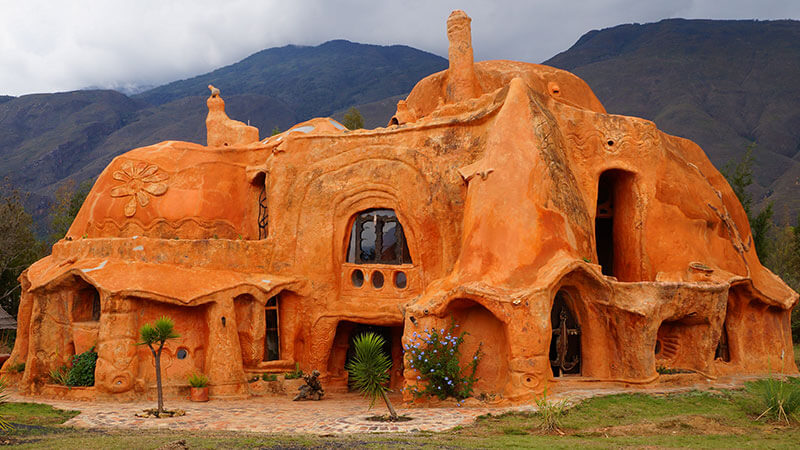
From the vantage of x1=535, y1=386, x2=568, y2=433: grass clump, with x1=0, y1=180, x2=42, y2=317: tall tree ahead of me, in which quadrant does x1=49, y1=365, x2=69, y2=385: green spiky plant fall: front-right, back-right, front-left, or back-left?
front-left

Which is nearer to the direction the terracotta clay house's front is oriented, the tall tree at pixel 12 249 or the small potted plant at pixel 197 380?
the small potted plant

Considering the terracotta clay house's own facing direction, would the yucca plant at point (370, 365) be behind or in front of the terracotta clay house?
in front

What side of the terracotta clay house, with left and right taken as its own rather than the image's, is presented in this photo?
front

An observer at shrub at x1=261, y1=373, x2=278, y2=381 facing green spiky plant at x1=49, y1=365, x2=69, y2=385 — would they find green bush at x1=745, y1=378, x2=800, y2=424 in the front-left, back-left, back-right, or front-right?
back-left

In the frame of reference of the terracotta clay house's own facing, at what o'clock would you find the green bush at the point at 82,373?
The green bush is roughly at 3 o'clock from the terracotta clay house.

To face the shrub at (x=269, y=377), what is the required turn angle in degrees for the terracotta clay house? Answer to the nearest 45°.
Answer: approximately 90° to its right

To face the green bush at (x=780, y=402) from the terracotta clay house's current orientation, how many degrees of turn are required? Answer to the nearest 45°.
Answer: approximately 45° to its left

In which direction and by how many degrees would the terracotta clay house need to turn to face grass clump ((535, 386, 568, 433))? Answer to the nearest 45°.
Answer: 0° — it already faces it

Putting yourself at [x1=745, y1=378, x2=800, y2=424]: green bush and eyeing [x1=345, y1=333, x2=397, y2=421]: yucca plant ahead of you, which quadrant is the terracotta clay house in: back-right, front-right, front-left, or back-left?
front-right
